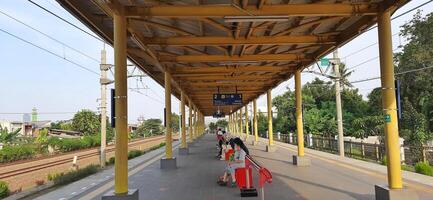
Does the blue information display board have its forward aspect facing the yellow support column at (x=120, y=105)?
yes

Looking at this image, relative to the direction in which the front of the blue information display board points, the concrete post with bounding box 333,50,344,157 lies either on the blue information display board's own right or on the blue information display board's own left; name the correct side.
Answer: on the blue information display board's own left

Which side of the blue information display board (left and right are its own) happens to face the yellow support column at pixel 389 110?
front

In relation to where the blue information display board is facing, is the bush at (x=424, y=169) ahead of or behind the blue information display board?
ahead

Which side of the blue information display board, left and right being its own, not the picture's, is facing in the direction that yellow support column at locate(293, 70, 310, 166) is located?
front

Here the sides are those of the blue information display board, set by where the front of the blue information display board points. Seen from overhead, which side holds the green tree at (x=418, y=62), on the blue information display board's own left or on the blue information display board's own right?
on the blue information display board's own left

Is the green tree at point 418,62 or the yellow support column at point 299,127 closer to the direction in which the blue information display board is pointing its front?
the yellow support column

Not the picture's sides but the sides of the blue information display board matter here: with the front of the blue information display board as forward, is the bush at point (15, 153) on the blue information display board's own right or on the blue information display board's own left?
on the blue information display board's own right

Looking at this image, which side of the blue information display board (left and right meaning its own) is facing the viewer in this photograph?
front
